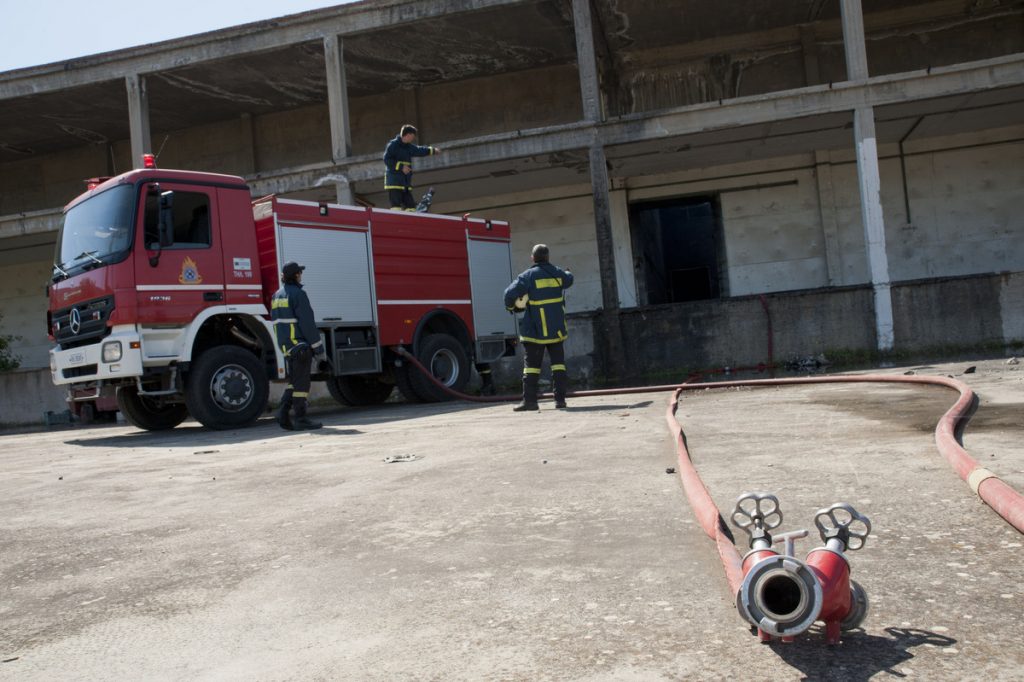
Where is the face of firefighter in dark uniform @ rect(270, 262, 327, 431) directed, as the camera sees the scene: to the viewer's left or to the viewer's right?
to the viewer's right

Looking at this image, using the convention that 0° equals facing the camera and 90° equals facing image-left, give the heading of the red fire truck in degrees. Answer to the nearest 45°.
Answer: approximately 45°

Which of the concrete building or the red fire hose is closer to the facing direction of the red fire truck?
the red fire hose

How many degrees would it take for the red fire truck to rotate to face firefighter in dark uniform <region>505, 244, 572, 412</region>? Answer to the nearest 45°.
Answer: approximately 135° to its left

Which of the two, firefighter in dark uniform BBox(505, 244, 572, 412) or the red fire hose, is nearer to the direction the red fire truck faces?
the red fire hose

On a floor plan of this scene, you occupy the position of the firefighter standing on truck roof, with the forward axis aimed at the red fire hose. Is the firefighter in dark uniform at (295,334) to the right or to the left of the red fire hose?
right

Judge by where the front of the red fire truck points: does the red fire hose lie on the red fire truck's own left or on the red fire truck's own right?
on the red fire truck's own left
